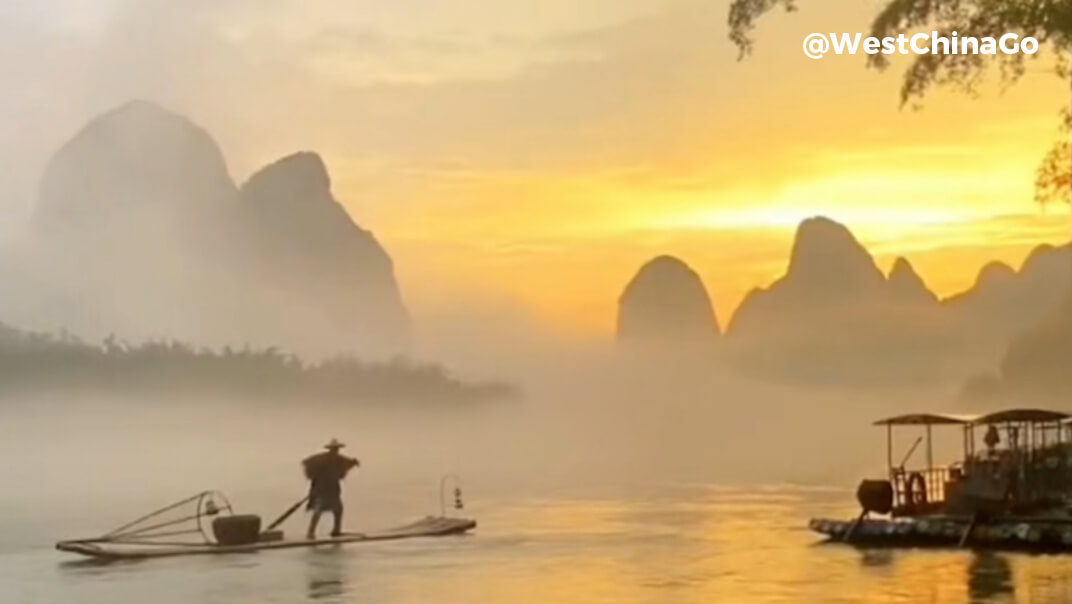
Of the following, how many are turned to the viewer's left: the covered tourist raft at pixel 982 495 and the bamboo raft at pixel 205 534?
1

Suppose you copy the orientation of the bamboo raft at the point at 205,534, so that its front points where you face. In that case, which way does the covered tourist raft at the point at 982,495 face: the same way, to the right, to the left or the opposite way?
the opposite way
